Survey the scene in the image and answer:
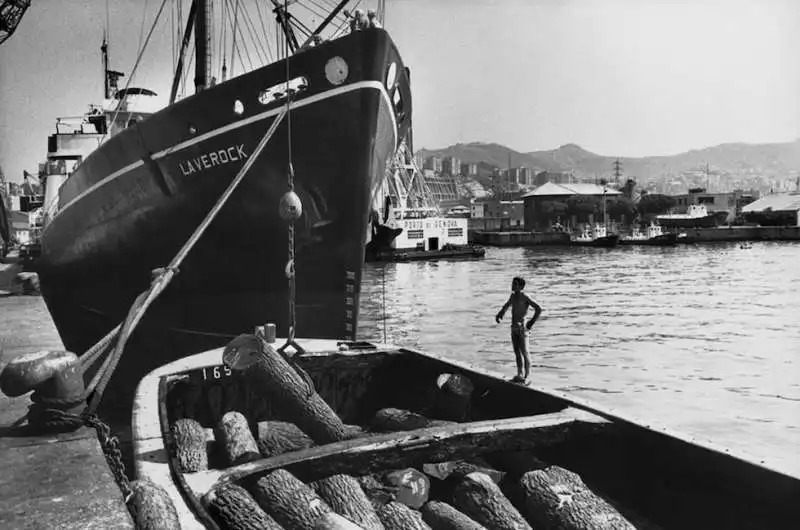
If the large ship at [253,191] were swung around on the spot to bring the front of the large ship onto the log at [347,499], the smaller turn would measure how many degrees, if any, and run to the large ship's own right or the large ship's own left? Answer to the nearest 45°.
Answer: approximately 45° to the large ship's own right

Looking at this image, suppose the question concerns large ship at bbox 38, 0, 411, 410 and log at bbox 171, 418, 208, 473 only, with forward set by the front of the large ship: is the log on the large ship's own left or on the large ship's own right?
on the large ship's own right

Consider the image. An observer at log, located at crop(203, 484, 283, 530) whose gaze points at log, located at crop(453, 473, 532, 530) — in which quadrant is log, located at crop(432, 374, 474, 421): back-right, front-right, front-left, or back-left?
front-left

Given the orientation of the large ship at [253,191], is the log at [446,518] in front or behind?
in front

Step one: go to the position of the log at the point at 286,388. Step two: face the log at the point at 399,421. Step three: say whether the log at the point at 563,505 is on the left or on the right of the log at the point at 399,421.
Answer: right

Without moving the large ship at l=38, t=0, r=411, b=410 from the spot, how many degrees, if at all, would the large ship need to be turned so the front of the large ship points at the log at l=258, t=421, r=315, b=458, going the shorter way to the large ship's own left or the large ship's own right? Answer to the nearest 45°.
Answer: approximately 45° to the large ship's own right

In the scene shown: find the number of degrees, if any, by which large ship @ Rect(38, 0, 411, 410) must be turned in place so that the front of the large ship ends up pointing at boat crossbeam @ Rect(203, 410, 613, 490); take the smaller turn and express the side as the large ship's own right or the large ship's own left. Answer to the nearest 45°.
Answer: approximately 45° to the large ship's own right

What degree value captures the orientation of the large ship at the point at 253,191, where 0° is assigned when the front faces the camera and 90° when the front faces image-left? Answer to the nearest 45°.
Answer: approximately 315°

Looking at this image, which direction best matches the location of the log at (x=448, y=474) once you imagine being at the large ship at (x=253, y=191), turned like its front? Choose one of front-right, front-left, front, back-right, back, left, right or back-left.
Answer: front-right
